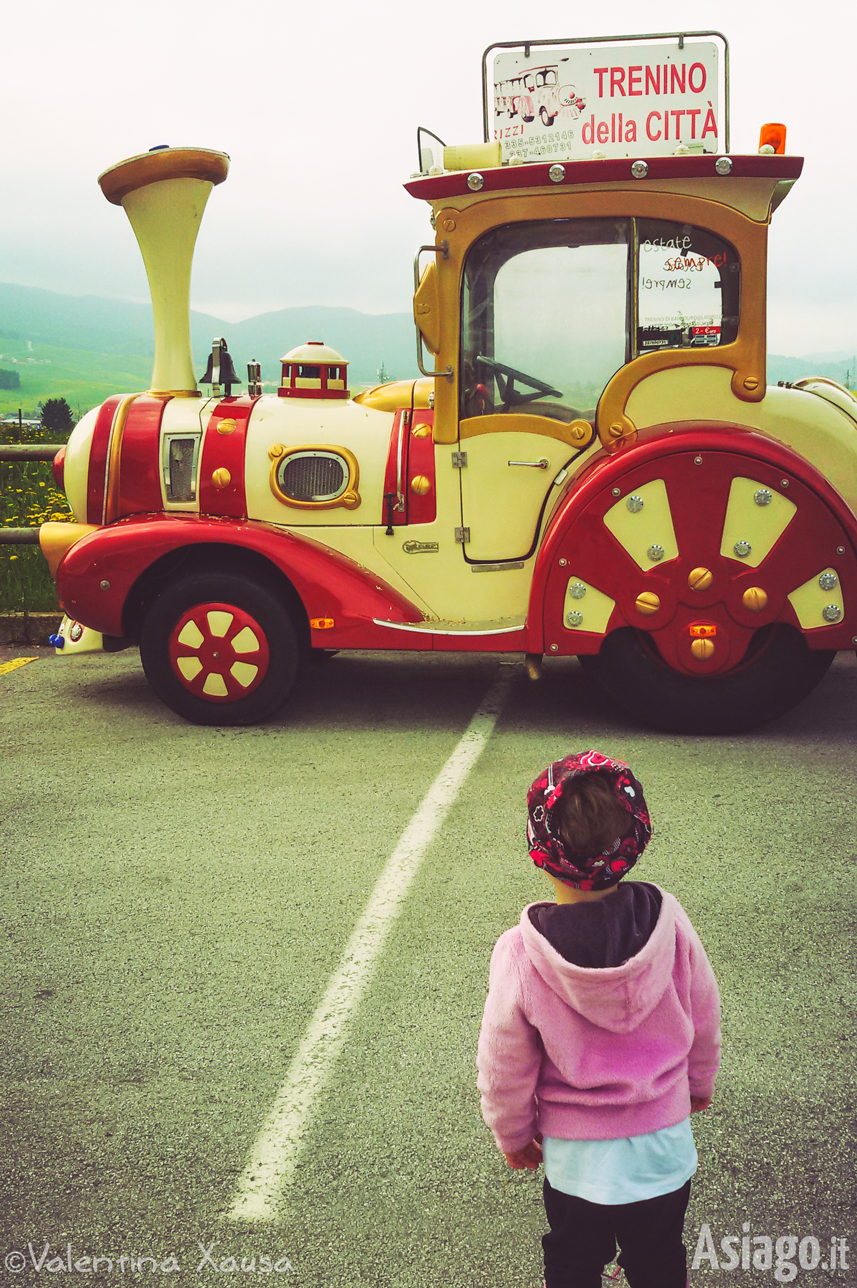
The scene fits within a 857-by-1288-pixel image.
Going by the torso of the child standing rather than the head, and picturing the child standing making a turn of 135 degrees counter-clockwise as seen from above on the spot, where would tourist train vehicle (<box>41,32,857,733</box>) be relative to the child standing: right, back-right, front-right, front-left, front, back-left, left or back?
back-right

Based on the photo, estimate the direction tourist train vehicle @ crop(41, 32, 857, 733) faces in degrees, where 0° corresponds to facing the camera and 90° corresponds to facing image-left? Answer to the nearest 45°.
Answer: approximately 90°

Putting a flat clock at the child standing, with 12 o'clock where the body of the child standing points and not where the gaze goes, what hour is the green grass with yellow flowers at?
The green grass with yellow flowers is roughly at 11 o'clock from the child standing.

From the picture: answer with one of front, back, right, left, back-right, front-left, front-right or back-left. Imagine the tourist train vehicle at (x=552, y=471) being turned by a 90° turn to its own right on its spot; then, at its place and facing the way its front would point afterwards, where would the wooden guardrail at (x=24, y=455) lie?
front-left

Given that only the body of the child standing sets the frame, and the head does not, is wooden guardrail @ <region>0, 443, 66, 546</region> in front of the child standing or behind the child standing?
in front

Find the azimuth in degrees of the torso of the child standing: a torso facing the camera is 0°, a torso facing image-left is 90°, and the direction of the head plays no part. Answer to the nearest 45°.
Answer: approximately 180°

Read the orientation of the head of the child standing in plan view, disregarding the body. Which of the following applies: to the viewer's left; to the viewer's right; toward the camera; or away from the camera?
away from the camera
